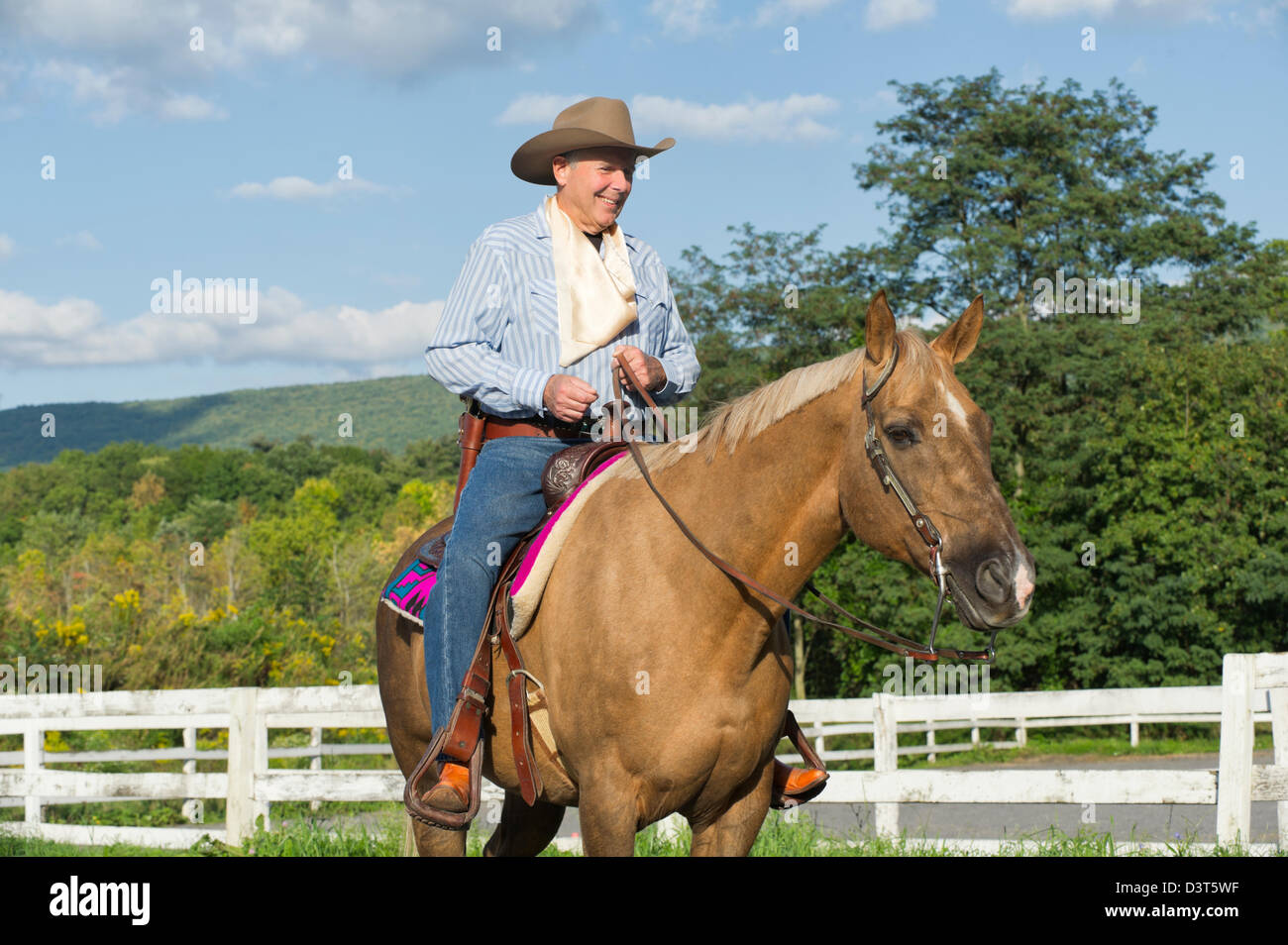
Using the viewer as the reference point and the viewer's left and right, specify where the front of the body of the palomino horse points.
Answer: facing the viewer and to the right of the viewer
